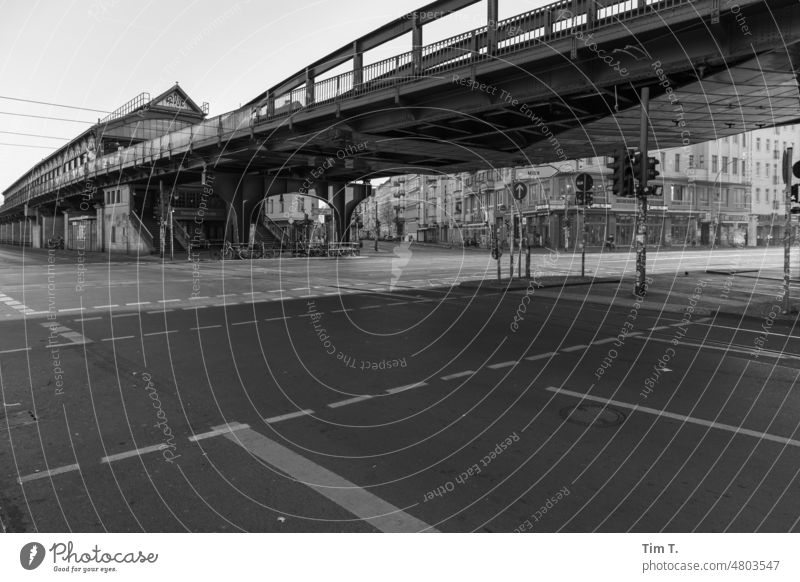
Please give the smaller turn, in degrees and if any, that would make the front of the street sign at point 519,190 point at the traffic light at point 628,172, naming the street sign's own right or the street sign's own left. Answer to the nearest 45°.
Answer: approximately 45° to the street sign's own left

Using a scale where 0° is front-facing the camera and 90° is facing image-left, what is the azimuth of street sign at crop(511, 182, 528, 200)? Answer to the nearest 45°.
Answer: approximately 0°

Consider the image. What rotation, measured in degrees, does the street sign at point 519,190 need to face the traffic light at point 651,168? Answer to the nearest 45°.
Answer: approximately 45° to its left
